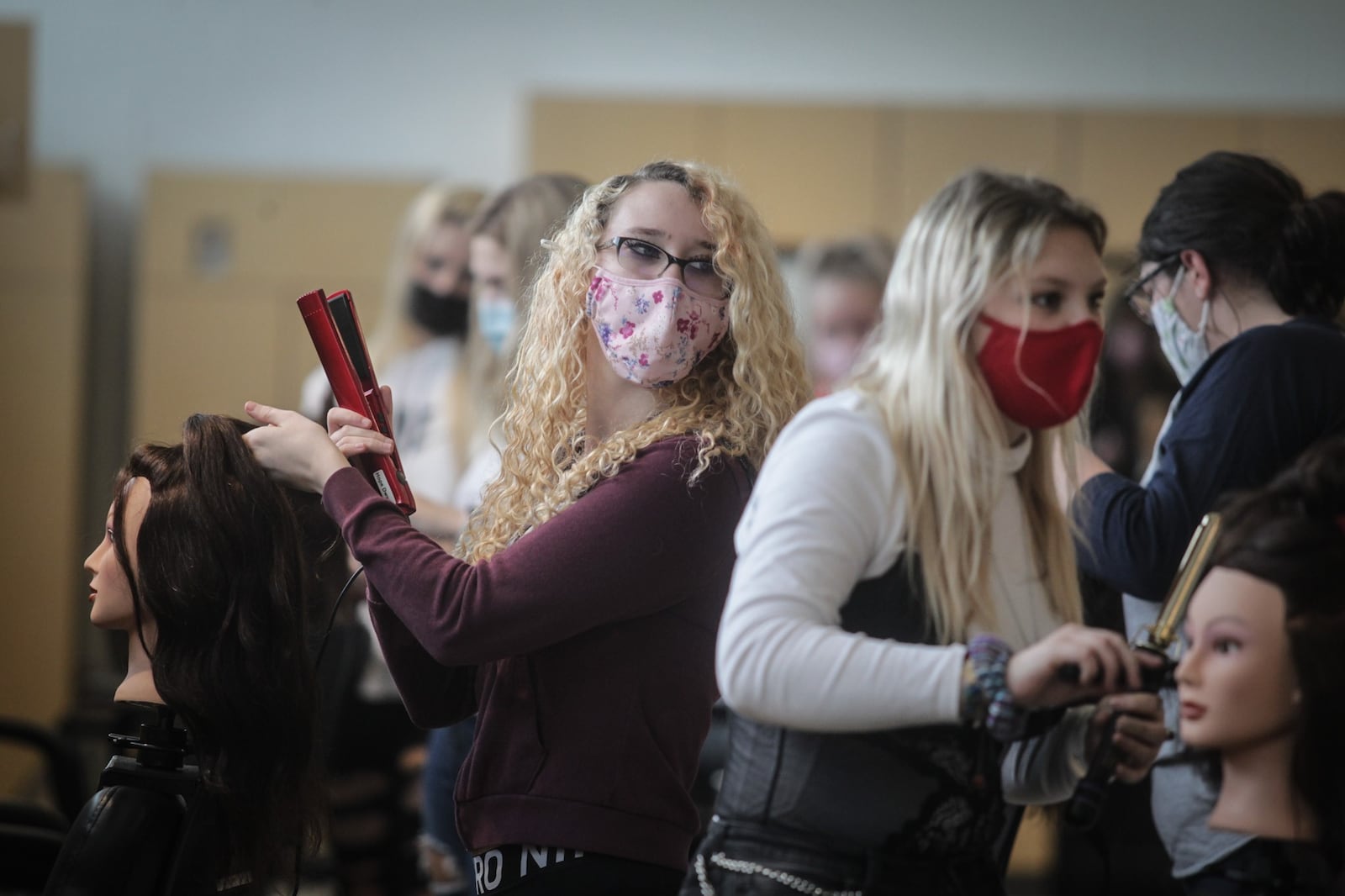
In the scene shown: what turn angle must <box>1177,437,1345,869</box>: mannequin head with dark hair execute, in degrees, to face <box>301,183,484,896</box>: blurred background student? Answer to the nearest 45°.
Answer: approximately 90° to its right

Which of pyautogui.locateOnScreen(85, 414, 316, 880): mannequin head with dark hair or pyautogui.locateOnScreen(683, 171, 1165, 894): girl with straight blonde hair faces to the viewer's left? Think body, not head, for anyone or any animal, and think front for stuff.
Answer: the mannequin head with dark hair

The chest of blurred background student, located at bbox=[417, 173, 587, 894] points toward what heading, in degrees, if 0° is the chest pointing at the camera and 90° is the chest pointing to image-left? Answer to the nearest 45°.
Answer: approximately 45°

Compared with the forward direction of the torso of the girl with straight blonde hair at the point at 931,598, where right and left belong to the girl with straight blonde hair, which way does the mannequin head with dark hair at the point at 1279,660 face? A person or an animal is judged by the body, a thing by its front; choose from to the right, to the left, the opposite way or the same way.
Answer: to the right

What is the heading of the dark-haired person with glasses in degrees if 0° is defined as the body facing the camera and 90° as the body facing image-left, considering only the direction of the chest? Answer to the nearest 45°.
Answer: approximately 90°

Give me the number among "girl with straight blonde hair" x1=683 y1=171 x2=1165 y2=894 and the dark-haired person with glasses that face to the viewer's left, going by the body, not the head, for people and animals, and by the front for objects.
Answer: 1

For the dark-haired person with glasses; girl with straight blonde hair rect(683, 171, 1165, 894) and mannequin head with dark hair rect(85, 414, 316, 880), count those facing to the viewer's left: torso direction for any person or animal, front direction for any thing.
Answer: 2

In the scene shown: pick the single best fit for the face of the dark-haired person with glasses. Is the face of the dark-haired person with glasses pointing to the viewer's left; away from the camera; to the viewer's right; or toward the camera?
to the viewer's left

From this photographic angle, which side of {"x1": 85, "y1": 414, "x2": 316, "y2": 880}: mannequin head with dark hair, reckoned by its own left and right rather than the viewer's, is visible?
left
